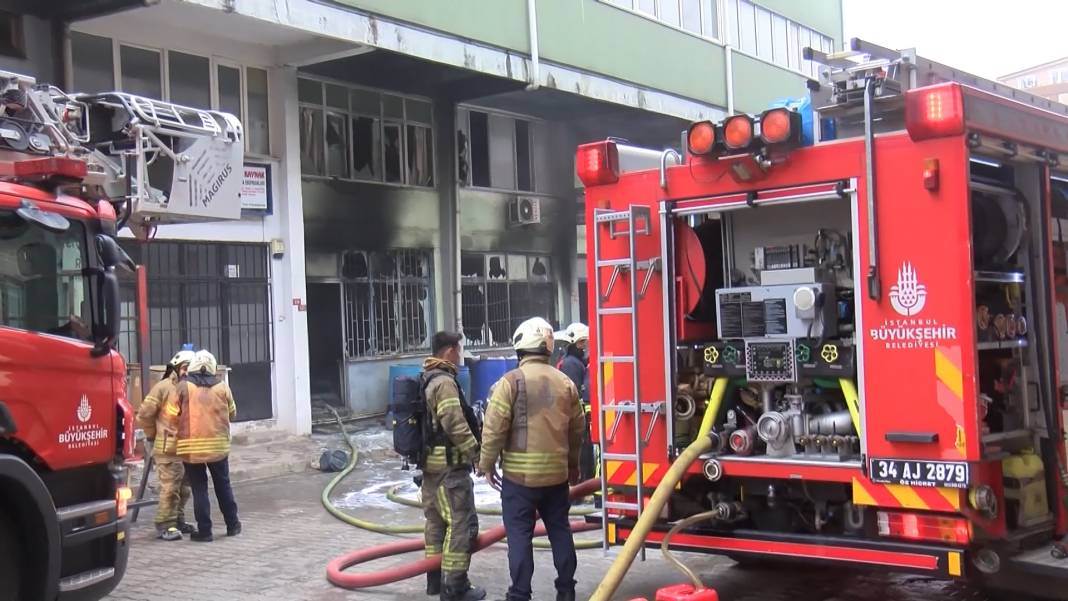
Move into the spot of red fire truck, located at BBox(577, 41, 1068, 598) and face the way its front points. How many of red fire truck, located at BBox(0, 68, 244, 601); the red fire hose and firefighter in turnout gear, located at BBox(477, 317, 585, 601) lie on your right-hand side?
0

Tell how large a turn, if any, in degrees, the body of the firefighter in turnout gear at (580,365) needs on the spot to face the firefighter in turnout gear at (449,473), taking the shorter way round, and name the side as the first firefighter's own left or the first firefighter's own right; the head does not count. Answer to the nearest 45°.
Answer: approximately 90° to the first firefighter's own right

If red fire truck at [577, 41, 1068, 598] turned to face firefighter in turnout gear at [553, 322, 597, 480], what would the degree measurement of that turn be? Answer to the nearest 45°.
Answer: approximately 90° to its left

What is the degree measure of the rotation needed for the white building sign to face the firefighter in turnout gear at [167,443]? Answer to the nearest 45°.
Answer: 0° — it already faces them

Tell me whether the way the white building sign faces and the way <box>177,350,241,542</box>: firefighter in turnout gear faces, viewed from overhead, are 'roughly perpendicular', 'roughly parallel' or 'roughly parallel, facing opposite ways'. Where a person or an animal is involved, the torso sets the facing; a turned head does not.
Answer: roughly parallel, facing opposite ways

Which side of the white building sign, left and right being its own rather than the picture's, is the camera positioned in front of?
front

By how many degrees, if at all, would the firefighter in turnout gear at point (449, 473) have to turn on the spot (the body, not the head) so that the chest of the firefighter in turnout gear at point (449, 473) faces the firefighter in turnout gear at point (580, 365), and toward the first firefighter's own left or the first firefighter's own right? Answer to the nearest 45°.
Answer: approximately 90° to the first firefighter's own left

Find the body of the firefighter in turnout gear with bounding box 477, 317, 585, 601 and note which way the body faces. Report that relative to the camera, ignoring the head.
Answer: away from the camera

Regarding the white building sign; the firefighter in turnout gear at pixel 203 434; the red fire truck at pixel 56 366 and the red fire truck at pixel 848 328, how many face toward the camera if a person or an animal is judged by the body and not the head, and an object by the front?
1

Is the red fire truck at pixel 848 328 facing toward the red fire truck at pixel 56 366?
no

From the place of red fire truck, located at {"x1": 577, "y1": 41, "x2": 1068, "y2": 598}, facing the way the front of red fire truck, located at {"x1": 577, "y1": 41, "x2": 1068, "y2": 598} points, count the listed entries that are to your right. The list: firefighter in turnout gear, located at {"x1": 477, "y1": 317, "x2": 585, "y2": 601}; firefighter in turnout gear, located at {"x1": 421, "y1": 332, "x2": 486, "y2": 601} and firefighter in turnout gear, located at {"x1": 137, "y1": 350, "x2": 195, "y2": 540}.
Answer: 0

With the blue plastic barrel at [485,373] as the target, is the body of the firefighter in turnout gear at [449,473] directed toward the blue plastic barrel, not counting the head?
no

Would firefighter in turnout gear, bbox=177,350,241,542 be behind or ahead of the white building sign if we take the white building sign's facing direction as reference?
ahead

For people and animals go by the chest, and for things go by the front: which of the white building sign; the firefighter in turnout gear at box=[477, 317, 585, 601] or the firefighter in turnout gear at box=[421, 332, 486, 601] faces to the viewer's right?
the firefighter in turnout gear at box=[421, 332, 486, 601]

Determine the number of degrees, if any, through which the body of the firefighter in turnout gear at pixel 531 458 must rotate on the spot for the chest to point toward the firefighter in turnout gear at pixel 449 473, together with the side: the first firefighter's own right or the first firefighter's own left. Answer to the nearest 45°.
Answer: approximately 45° to the first firefighter's own left

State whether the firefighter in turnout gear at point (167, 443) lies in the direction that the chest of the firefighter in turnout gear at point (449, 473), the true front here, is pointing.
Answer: no

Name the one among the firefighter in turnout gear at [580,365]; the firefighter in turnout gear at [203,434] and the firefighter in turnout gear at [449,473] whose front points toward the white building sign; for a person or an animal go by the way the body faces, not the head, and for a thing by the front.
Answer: the firefighter in turnout gear at [203,434]
